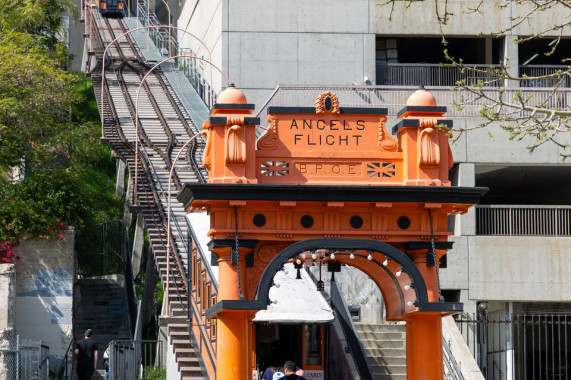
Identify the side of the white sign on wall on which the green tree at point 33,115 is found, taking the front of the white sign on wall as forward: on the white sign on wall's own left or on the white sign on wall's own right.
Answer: on the white sign on wall's own right

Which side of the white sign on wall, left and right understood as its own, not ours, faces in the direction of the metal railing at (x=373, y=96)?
back

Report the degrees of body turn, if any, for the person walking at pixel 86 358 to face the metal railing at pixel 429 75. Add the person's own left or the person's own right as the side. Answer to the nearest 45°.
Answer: approximately 45° to the person's own right

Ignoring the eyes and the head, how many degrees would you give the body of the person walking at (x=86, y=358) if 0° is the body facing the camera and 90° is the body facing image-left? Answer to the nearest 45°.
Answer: approximately 180°

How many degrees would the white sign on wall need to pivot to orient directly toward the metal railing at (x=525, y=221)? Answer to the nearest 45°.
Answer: approximately 135° to its left

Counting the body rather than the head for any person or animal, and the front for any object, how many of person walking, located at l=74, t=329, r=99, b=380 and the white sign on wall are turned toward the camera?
1

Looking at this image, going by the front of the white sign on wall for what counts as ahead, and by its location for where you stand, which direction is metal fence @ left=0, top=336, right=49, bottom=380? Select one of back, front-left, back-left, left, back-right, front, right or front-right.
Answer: right

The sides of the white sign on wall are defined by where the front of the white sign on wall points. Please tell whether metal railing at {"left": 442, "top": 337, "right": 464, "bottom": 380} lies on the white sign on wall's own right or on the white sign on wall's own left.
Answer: on the white sign on wall's own left

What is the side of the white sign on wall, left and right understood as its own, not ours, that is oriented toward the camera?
front

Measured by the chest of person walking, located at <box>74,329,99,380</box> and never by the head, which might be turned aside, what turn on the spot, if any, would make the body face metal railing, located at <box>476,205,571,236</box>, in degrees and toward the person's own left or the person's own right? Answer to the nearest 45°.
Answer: approximately 45° to the person's own right

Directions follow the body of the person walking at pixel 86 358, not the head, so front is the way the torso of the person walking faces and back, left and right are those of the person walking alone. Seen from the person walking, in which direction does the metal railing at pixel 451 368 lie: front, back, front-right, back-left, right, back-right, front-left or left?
right

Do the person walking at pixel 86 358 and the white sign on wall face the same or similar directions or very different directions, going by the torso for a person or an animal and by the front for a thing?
very different directions

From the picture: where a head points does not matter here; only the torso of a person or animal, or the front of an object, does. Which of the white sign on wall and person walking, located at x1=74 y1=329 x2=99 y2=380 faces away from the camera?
the person walking

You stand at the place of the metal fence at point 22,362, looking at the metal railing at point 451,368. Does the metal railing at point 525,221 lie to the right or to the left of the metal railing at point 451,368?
left
